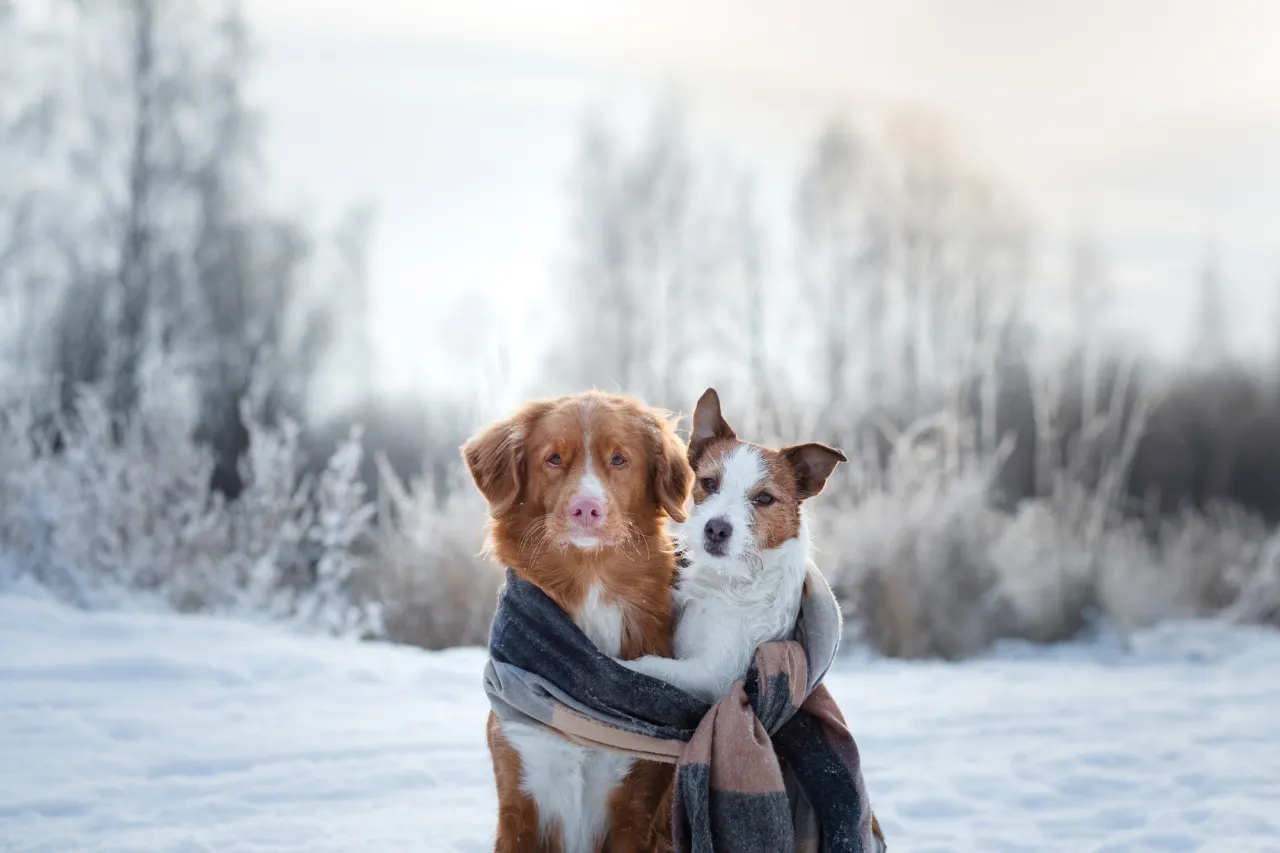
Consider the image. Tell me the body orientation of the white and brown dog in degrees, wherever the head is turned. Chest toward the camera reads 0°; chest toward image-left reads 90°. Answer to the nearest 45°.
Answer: approximately 45°

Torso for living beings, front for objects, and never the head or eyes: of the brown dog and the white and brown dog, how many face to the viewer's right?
0
